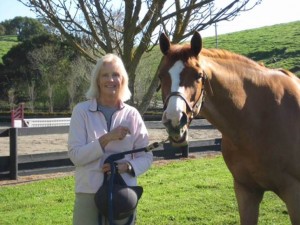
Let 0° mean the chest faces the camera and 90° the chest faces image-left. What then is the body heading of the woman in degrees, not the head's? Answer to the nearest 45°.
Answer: approximately 0°

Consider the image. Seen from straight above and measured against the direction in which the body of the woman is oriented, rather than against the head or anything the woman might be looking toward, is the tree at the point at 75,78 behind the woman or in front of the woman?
behind

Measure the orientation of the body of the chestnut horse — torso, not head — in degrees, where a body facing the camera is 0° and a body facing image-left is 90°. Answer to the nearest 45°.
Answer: approximately 45°

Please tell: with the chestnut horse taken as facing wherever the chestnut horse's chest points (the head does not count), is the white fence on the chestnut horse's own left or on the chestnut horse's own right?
on the chestnut horse's own right

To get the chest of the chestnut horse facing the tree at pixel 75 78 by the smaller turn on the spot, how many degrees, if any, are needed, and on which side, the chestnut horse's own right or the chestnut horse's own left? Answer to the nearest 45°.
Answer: approximately 135° to the chestnut horse's own right

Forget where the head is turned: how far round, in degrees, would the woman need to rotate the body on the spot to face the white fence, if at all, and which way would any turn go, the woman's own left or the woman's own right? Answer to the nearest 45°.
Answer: approximately 180°

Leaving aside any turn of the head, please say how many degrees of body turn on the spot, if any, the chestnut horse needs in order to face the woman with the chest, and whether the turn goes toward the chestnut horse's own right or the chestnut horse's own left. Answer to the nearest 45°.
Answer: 0° — it already faces them
